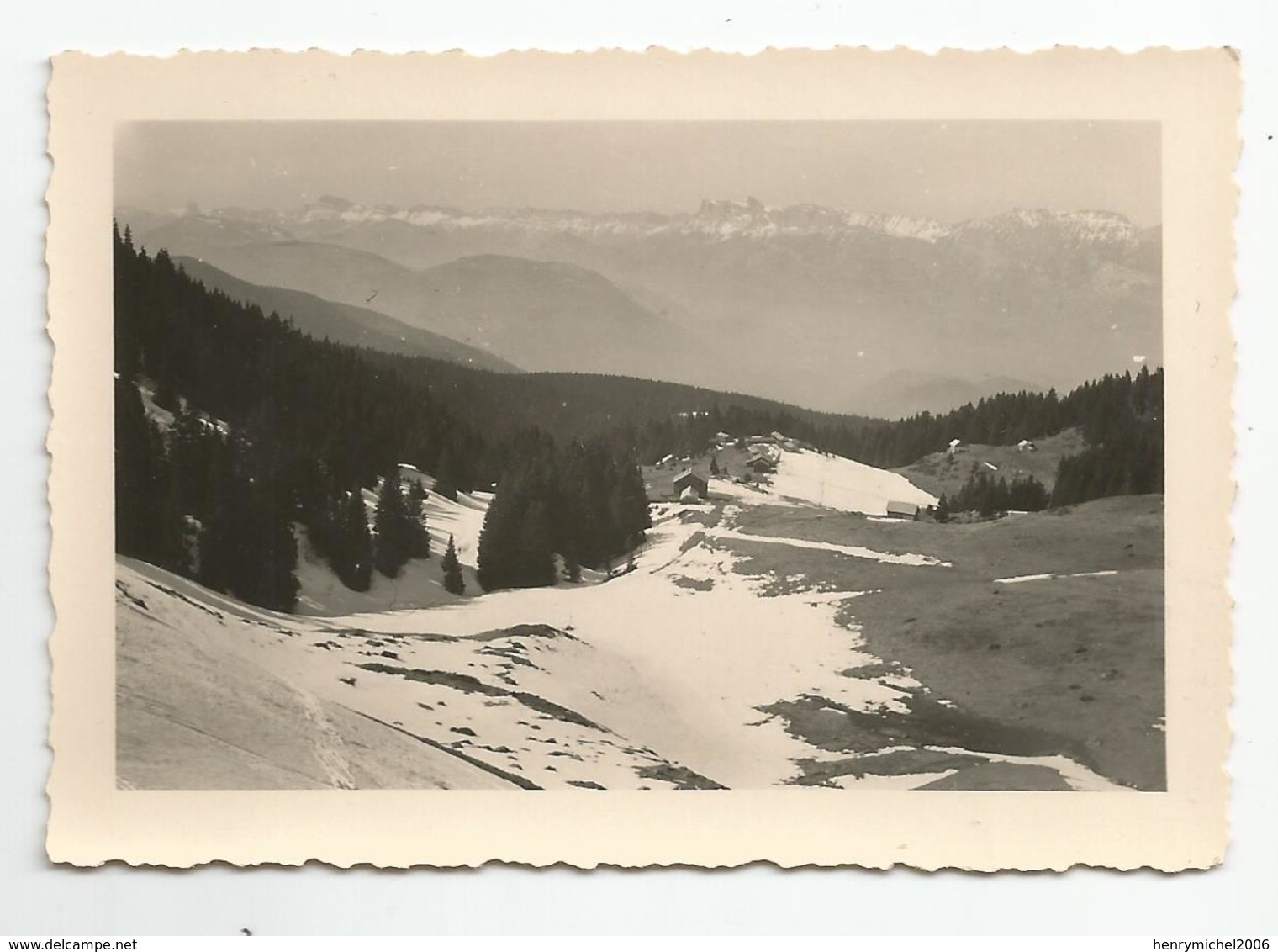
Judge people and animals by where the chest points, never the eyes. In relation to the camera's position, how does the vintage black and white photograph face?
facing the viewer
